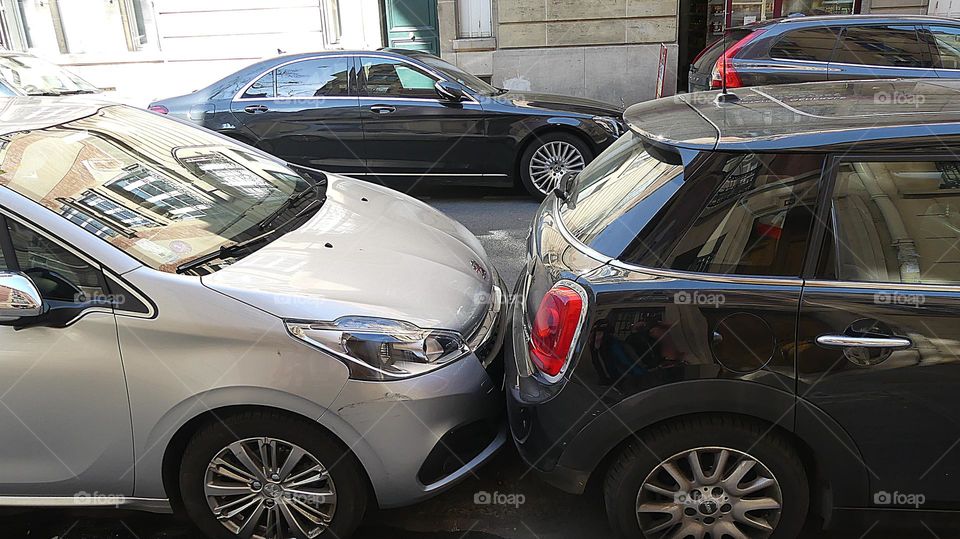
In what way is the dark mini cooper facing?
to the viewer's right

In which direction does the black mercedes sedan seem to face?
to the viewer's right

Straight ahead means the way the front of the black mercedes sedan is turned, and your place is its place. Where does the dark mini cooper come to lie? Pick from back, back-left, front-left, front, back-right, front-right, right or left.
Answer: right

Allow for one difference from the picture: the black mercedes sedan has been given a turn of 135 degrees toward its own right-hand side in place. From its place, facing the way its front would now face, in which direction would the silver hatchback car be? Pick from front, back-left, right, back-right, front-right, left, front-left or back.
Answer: front-left

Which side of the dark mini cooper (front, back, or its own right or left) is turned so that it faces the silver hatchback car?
back

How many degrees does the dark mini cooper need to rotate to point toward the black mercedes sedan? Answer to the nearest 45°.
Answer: approximately 135° to its left

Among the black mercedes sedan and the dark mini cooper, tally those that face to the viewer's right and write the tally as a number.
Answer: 2
